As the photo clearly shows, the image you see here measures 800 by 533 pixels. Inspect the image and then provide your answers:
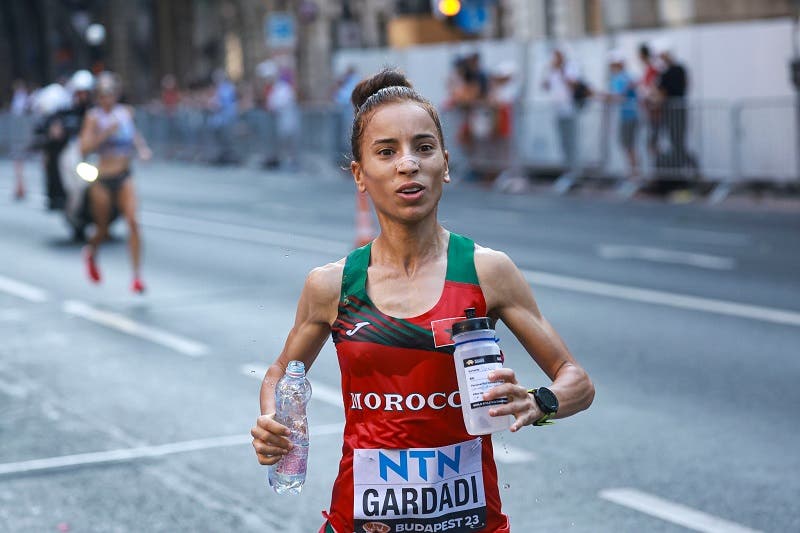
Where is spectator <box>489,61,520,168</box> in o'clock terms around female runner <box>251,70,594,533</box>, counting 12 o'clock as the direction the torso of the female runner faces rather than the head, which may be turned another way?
The spectator is roughly at 6 o'clock from the female runner.

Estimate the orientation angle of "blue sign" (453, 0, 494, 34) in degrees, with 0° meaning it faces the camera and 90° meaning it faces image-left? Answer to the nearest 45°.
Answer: approximately 0°

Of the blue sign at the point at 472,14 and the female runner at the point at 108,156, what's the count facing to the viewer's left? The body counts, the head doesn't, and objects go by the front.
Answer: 0

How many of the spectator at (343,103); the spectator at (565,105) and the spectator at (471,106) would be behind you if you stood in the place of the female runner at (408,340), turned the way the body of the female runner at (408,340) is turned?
3

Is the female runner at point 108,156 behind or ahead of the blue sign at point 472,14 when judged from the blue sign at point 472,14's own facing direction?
ahead

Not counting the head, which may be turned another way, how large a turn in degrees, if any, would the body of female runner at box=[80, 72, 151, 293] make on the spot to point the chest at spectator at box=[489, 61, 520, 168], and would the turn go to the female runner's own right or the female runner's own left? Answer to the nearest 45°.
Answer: approximately 135° to the female runner's own left

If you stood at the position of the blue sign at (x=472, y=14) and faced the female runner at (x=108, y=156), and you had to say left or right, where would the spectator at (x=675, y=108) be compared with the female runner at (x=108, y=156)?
left
